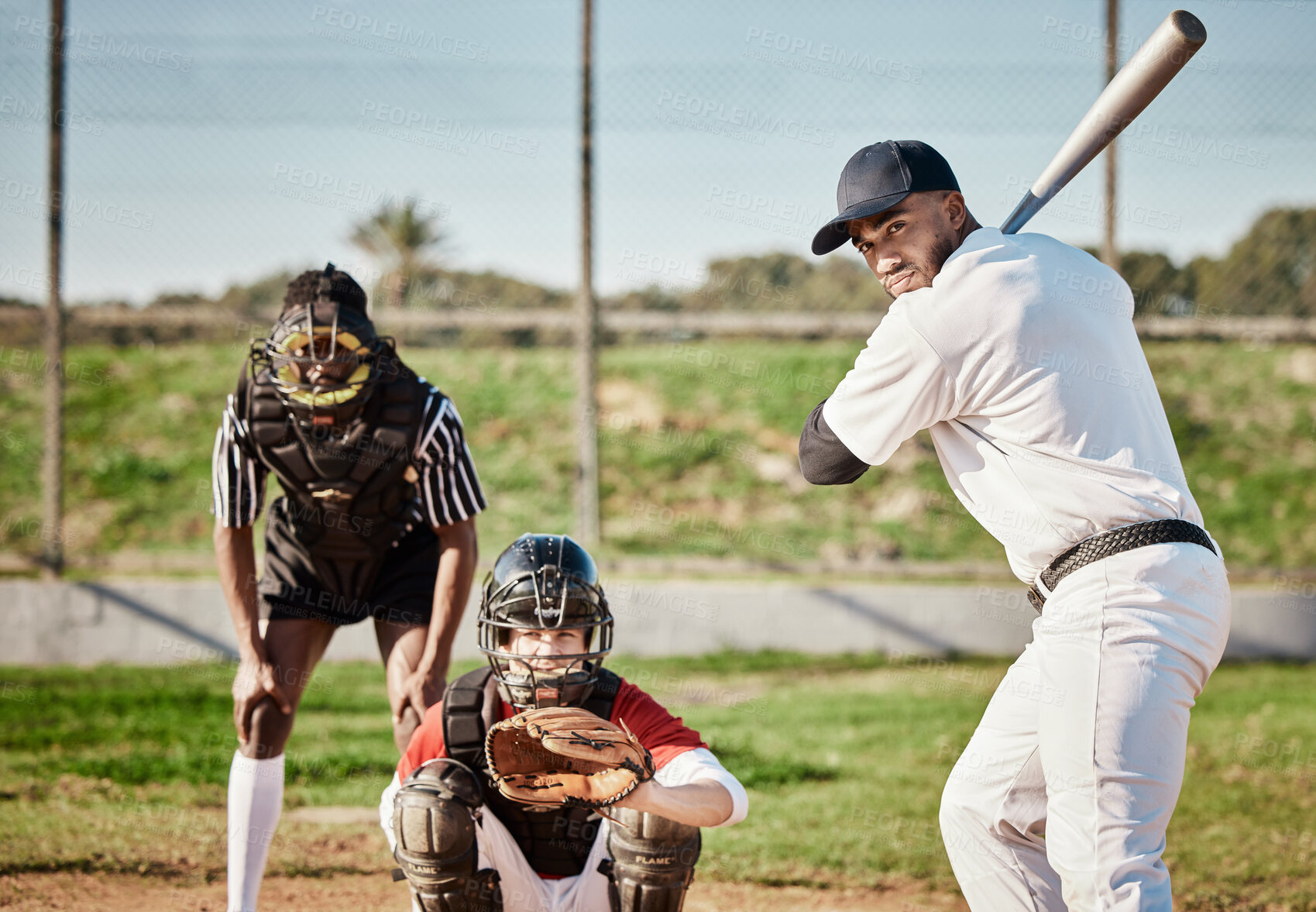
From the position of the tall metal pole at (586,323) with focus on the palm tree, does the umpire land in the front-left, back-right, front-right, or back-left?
back-left

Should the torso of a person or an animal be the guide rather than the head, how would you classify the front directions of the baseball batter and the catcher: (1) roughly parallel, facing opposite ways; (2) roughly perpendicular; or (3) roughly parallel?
roughly perpendicular

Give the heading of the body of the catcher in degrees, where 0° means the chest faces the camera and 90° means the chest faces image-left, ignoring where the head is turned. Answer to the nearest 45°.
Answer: approximately 0°

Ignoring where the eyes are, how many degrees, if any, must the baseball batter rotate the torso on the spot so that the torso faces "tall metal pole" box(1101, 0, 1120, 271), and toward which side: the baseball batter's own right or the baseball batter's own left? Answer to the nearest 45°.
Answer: approximately 90° to the baseball batter's own right

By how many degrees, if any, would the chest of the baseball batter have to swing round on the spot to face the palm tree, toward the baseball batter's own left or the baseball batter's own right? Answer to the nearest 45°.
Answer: approximately 45° to the baseball batter's own right

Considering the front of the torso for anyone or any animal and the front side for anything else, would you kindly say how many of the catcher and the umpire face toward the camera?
2

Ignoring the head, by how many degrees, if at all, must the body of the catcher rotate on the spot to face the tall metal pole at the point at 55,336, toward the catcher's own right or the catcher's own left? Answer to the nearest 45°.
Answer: approximately 135° to the catcher's own right

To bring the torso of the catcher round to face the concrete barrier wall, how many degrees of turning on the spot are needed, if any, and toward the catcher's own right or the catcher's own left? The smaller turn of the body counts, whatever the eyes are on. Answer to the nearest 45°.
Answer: approximately 180°

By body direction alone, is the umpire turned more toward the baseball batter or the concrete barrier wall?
the baseball batter

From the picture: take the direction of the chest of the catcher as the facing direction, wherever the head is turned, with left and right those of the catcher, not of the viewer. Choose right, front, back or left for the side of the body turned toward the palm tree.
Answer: back

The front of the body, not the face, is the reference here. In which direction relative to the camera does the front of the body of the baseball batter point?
to the viewer's left
